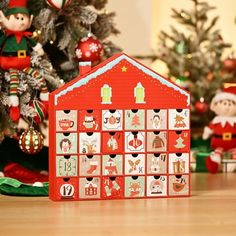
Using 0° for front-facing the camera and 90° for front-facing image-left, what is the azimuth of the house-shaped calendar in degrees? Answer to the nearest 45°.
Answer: approximately 0°

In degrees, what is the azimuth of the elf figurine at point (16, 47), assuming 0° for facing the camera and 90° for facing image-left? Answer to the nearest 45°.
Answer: approximately 315°

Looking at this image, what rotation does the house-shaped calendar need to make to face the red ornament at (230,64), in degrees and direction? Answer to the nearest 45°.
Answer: approximately 135° to its left

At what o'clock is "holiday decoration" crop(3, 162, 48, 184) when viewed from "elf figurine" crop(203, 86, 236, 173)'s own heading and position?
The holiday decoration is roughly at 2 o'clock from the elf figurine.

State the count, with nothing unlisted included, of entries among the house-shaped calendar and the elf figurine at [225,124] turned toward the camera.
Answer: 2

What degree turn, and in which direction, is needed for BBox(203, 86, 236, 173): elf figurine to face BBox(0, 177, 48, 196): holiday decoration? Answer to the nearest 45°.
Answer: approximately 45° to its right

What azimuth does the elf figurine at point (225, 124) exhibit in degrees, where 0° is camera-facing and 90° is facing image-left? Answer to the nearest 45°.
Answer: approximately 0°
